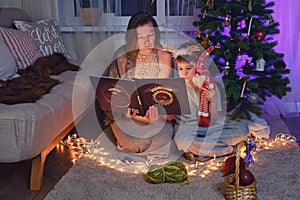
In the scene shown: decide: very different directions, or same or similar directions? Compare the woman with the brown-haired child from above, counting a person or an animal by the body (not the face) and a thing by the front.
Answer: same or similar directions

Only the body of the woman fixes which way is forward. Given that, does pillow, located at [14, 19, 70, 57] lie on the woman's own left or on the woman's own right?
on the woman's own right

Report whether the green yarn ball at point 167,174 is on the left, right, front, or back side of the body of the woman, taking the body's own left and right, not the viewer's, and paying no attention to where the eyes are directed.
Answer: front

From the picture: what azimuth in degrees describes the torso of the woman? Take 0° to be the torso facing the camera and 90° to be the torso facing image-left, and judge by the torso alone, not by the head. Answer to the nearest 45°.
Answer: approximately 0°

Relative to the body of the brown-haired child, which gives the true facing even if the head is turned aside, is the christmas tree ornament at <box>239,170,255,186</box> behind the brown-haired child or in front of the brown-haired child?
in front

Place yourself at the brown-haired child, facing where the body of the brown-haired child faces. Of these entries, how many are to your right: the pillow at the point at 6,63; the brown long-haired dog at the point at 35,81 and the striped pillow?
3

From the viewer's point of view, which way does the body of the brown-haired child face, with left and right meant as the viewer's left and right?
facing the viewer

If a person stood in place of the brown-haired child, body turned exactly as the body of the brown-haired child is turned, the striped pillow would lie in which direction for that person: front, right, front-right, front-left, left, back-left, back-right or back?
right

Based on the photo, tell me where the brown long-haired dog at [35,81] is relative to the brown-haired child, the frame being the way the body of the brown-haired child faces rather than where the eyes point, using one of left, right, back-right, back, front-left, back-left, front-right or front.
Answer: right

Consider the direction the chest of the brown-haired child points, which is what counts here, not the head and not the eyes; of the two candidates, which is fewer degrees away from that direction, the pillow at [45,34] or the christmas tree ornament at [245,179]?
the christmas tree ornament

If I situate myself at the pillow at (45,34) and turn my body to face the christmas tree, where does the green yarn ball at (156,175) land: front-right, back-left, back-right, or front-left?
front-right

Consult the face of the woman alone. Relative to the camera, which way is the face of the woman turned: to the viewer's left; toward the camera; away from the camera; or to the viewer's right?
toward the camera

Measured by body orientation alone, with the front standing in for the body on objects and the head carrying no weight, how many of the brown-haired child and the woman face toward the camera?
2

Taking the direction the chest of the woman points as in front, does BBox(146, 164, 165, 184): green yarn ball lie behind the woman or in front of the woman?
in front
